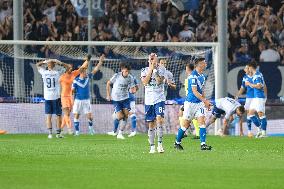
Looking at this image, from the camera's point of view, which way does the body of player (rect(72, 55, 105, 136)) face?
toward the camera

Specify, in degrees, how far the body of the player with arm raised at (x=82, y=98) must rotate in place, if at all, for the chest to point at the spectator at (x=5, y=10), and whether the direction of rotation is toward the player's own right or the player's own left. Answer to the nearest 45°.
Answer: approximately 135° to the player's own right

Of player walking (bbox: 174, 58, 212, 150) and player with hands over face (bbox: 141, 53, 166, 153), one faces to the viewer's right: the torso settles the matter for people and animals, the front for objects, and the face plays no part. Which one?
player walking (bbox: 174, 58, 212, 150)

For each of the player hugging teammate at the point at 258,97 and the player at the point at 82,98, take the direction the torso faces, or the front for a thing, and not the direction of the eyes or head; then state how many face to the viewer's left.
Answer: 1

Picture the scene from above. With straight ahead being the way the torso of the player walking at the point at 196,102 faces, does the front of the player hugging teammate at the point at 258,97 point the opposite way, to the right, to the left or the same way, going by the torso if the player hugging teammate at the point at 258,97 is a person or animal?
the opposite way

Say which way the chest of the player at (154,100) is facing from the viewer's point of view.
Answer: toward the camera
